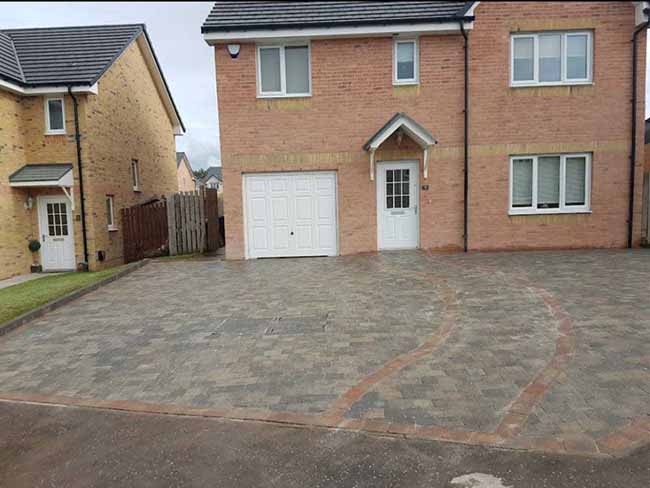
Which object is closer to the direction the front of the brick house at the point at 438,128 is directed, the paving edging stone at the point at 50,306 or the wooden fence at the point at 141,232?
the paving edging stone

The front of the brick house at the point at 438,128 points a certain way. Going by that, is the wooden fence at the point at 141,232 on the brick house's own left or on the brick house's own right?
on the brick house's own right

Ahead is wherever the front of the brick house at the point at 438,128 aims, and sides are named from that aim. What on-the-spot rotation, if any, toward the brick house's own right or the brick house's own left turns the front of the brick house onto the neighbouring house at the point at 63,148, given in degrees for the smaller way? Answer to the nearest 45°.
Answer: approximately 90° to the brick house's own right

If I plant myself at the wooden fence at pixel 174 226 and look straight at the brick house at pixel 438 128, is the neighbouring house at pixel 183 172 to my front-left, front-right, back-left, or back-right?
back-left

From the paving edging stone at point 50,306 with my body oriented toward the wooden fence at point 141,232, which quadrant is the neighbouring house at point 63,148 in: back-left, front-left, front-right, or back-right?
front-left

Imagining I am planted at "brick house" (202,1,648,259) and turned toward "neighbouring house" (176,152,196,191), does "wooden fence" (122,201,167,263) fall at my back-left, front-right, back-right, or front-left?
front-left

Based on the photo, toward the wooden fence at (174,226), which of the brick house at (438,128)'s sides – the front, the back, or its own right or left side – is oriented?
right

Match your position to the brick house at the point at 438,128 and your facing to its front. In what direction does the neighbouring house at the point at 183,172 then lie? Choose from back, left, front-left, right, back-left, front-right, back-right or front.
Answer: back-right

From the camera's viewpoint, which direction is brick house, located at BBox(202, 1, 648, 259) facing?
toward the camera
